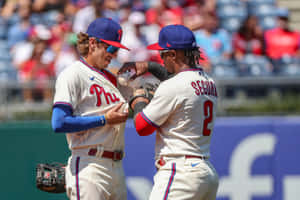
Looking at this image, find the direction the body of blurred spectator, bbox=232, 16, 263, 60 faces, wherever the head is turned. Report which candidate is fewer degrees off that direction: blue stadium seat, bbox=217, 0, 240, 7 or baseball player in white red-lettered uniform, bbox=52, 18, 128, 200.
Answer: the baseball player in white red-lettered uniform

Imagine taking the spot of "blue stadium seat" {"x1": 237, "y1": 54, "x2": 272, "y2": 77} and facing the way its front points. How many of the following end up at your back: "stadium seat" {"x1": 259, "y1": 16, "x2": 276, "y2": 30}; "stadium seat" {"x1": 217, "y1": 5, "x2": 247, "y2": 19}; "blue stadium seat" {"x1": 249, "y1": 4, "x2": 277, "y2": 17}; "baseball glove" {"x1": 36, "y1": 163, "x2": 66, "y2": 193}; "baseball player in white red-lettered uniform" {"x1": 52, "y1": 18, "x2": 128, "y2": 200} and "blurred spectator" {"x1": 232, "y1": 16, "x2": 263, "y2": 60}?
4

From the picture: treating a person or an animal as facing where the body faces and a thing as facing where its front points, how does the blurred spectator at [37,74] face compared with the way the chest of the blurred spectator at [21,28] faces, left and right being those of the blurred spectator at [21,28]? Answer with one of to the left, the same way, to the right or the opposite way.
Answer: the same way

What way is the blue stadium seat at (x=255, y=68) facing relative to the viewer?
toward the camera

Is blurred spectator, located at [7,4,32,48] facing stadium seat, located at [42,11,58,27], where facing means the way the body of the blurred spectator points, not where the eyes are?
no

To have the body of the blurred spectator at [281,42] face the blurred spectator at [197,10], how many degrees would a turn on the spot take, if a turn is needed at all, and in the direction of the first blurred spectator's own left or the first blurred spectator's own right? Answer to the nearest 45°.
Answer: approximately 90° to the first blurred spectator's own right

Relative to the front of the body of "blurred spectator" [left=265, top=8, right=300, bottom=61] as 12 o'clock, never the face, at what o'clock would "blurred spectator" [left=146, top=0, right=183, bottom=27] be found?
"blurred spectator" [left=146, top=0, right=183, bottom=27] is roughly at 3 o'clock from "blurred spectator" [left=265, top=8, right=300, bottom=61].

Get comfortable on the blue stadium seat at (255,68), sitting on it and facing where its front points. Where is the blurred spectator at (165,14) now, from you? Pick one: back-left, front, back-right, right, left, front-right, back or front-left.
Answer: back-right

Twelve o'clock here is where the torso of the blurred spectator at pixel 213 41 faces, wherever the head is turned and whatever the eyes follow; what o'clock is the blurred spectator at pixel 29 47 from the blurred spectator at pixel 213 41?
the blurred spectator at pixel 29 47 is roughly at 3 o'clock from the blurred spectator at pixel 213 41.

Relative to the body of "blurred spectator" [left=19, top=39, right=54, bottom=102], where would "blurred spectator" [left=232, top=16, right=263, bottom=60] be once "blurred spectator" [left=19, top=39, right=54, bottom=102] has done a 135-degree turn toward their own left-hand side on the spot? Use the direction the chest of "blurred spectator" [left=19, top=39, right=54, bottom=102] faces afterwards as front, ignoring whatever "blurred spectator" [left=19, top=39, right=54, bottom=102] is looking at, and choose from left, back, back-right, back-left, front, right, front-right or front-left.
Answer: front-right

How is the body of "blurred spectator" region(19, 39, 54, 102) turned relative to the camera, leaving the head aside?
toward the camera

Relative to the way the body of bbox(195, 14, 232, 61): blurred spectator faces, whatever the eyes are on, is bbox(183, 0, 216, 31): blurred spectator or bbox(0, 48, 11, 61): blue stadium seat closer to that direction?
the blue stadium seat

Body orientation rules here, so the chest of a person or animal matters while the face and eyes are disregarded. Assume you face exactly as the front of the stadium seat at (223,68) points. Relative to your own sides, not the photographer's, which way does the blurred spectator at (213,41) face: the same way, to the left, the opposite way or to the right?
the same way

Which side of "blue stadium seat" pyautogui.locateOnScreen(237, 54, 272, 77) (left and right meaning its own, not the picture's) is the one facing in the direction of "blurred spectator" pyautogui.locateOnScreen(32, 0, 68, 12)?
right

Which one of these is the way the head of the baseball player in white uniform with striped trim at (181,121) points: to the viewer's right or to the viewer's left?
to the viewer's left
